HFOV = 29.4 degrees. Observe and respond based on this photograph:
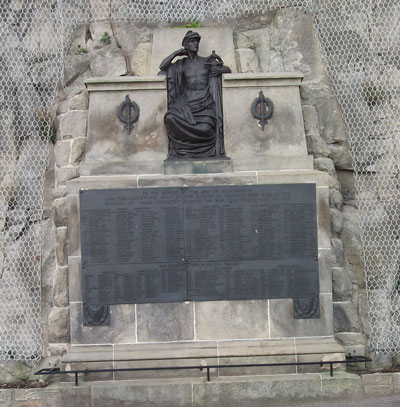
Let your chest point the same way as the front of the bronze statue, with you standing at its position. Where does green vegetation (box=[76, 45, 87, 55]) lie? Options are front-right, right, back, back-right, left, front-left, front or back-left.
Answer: back-right

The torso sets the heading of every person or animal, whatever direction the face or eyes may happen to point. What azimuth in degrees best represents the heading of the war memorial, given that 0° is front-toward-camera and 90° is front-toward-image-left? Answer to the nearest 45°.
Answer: approximately 0°
